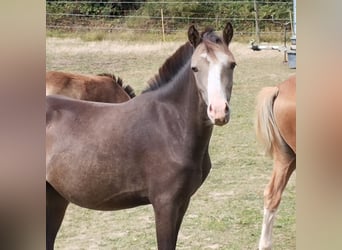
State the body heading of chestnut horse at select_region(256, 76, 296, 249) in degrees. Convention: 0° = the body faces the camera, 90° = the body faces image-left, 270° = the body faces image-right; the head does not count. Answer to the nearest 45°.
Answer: approximately 270°

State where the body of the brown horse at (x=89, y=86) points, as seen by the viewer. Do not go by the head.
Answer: to the viewer's right
